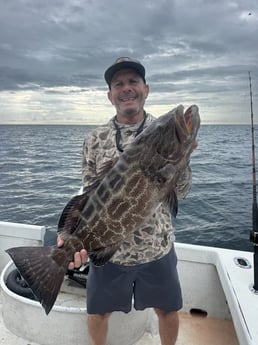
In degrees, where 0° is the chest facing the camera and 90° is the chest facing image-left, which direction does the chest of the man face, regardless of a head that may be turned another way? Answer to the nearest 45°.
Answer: approximately 0°
